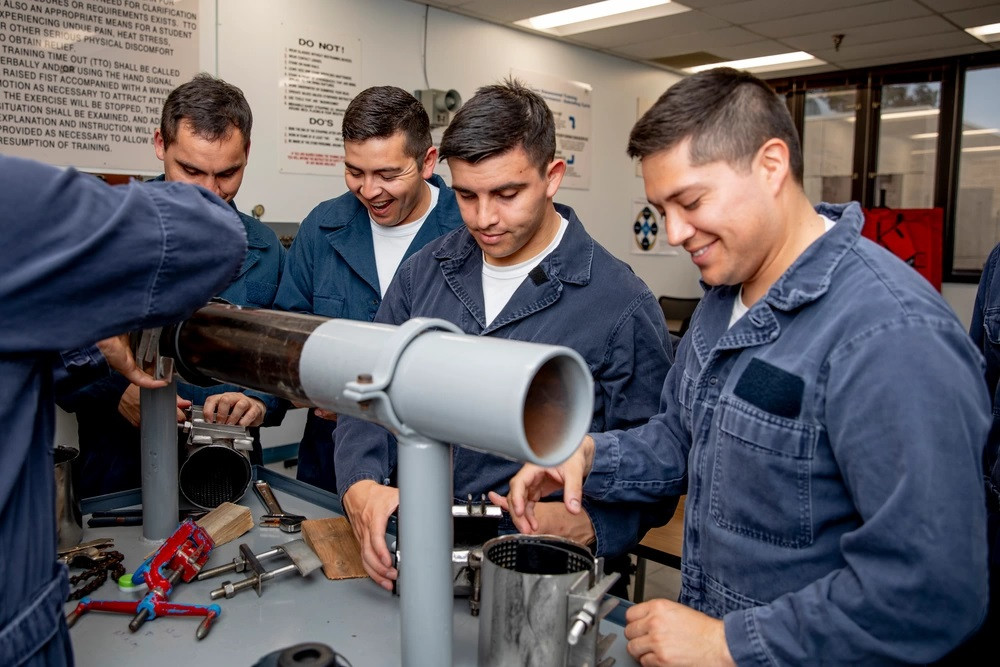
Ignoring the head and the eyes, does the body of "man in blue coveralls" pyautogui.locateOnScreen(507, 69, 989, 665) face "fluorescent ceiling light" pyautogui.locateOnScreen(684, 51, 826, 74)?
no

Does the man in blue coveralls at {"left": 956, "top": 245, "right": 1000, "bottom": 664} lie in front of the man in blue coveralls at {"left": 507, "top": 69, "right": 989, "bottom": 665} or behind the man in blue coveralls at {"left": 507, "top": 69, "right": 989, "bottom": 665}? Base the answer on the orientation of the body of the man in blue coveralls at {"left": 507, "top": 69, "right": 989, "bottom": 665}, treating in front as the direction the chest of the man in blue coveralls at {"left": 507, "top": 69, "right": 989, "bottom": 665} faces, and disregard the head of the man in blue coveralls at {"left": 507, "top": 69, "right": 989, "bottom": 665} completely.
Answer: behind

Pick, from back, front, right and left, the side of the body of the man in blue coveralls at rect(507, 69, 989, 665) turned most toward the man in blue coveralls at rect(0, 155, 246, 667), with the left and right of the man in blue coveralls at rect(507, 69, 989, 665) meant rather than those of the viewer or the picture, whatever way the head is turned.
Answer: front

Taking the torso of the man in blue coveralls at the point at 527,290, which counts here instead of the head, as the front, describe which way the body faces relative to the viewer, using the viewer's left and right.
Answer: facing the viewer and to the left of the viewer

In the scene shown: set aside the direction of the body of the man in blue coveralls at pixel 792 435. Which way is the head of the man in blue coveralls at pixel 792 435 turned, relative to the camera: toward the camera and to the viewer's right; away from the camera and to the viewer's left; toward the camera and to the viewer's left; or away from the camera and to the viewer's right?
toward the camera and to the viewer's left

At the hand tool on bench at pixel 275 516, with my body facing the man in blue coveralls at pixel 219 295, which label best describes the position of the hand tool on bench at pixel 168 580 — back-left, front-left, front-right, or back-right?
back-left

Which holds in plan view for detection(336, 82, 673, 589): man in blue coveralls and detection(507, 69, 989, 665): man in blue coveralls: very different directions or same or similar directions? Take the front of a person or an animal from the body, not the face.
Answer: same or similar directions

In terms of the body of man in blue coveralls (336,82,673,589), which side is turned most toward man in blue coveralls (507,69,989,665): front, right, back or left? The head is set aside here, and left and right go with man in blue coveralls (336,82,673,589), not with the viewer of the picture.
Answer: left

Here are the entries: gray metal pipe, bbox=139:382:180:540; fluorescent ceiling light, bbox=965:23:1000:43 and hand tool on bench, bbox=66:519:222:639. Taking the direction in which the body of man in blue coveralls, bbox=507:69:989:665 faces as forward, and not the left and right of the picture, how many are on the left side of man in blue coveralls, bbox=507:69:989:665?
0

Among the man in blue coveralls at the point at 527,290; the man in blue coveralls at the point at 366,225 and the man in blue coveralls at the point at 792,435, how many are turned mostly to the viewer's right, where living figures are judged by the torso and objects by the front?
0

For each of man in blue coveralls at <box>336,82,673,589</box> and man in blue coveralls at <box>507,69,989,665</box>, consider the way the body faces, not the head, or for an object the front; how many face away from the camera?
0

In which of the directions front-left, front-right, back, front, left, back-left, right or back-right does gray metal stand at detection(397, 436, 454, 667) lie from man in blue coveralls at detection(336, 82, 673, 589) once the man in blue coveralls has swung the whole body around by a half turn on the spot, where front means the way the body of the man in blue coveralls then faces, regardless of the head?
back-right

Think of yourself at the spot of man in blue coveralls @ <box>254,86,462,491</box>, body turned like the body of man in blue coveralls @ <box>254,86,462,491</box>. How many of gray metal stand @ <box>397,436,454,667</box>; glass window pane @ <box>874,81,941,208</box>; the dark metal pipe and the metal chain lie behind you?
1

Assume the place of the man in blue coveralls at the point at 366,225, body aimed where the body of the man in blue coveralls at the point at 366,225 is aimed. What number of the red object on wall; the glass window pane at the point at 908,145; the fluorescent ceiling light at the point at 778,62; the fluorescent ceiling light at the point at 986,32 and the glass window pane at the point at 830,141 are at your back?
5
